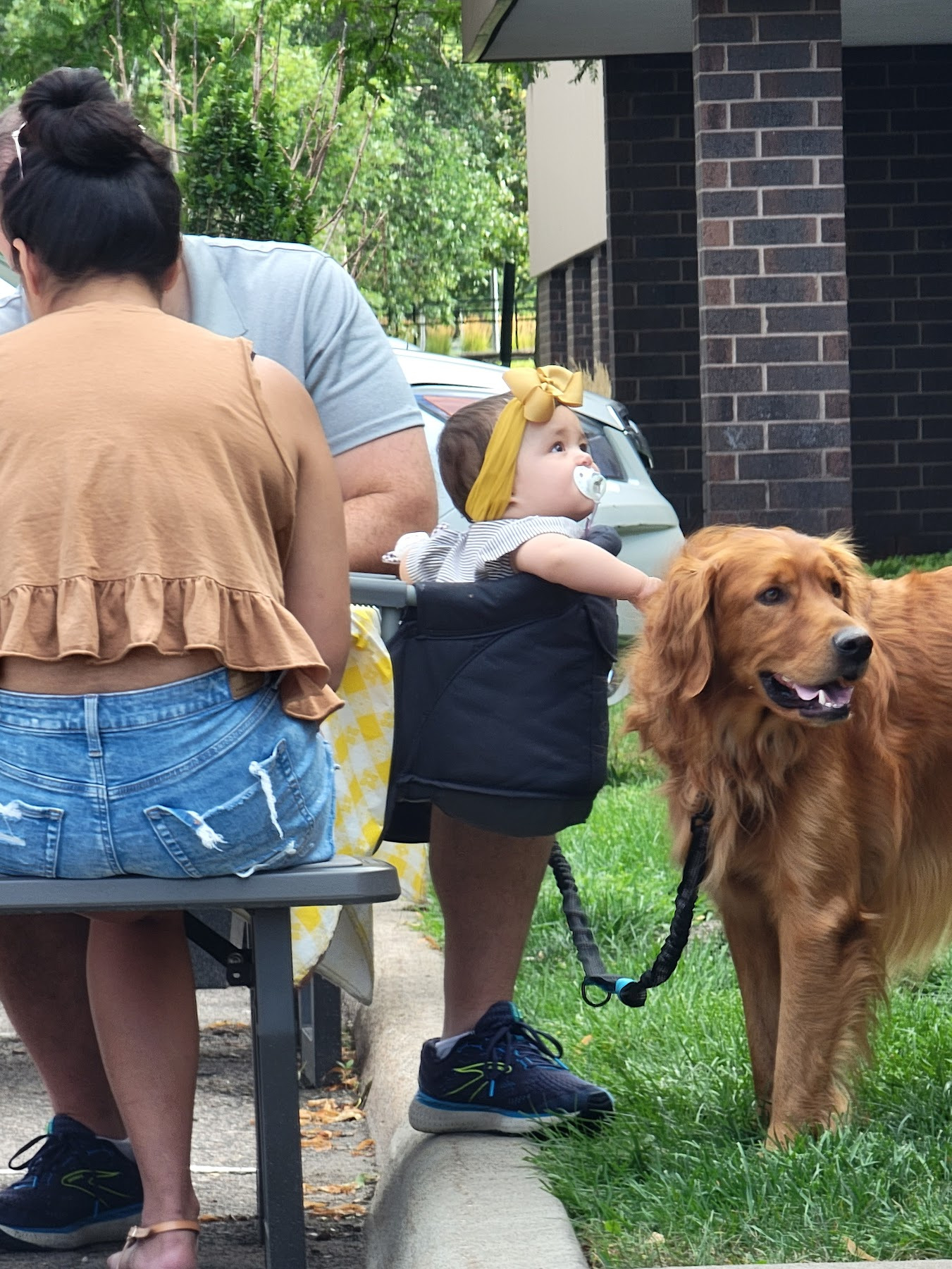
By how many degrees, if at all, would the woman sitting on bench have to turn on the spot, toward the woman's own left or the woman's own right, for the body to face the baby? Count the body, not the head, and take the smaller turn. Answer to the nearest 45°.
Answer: approximately 45° to the woman's own right

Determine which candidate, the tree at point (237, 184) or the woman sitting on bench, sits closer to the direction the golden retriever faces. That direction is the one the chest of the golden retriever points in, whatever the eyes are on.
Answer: the woman sitting on bench

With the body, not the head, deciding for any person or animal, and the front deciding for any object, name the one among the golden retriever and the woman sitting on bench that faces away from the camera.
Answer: the woman sitting on bench

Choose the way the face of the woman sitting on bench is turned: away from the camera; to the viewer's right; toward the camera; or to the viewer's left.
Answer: away from the camera

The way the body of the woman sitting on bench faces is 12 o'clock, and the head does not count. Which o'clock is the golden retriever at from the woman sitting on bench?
The golden retriever is roughly at 2 o'clock from the woman sitting on bench.

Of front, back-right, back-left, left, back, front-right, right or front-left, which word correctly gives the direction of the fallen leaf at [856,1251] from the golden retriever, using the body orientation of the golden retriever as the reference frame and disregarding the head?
front-left

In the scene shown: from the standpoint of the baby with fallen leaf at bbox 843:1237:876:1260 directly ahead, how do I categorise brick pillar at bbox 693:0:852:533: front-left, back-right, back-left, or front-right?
back-left

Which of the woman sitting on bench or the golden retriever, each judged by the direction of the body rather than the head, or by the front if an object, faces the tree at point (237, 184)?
the woman sitting on bench

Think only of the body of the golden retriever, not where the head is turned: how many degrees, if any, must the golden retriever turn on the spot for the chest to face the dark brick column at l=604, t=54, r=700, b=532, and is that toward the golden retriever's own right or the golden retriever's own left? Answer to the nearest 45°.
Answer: approximately 135° to the golden retriever's own right

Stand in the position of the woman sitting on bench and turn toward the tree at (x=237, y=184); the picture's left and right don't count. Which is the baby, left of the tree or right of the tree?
right

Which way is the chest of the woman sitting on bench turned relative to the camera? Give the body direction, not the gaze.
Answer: away from the camera

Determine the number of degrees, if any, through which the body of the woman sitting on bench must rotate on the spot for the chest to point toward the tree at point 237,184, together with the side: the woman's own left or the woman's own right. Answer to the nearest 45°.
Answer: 0° — they already face it

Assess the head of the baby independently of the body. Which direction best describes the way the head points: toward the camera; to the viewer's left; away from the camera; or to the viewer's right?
to the viewer's right
